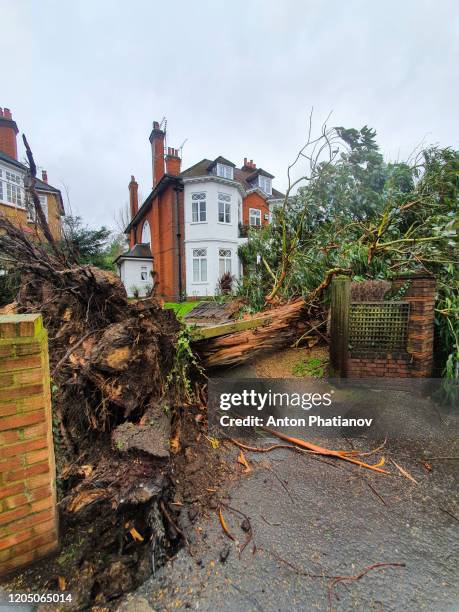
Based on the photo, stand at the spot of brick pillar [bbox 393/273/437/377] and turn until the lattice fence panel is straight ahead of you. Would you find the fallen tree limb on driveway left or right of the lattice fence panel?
left

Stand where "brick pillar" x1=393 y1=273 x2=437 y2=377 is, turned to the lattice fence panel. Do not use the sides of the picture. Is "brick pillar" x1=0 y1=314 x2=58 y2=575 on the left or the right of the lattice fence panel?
left

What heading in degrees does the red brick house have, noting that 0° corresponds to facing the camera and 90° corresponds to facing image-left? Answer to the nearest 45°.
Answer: approximately 315°

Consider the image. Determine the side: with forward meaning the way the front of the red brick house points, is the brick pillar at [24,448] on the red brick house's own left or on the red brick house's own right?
on the red brick house's own right
